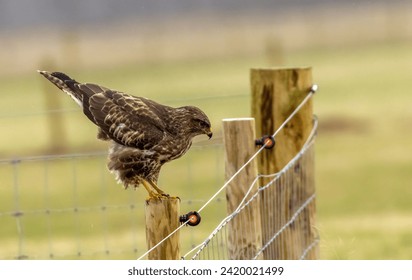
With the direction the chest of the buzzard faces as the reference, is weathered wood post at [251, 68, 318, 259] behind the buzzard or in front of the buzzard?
in front

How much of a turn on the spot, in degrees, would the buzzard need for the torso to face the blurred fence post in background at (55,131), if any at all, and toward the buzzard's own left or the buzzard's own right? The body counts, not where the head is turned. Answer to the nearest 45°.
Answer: approximately 90° to the buzzard's own left

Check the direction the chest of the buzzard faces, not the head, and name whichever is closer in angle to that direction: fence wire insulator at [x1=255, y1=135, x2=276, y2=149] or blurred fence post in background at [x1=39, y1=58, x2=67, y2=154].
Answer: the fence wire insulator

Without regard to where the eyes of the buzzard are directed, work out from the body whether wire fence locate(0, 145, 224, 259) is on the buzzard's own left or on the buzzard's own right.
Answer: on the buzzard's own left

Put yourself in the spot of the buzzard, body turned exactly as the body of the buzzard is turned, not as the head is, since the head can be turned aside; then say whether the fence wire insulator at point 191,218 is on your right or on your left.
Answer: on your right

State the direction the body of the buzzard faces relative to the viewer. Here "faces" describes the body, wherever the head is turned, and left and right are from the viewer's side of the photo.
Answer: facing to the right of the viewer
